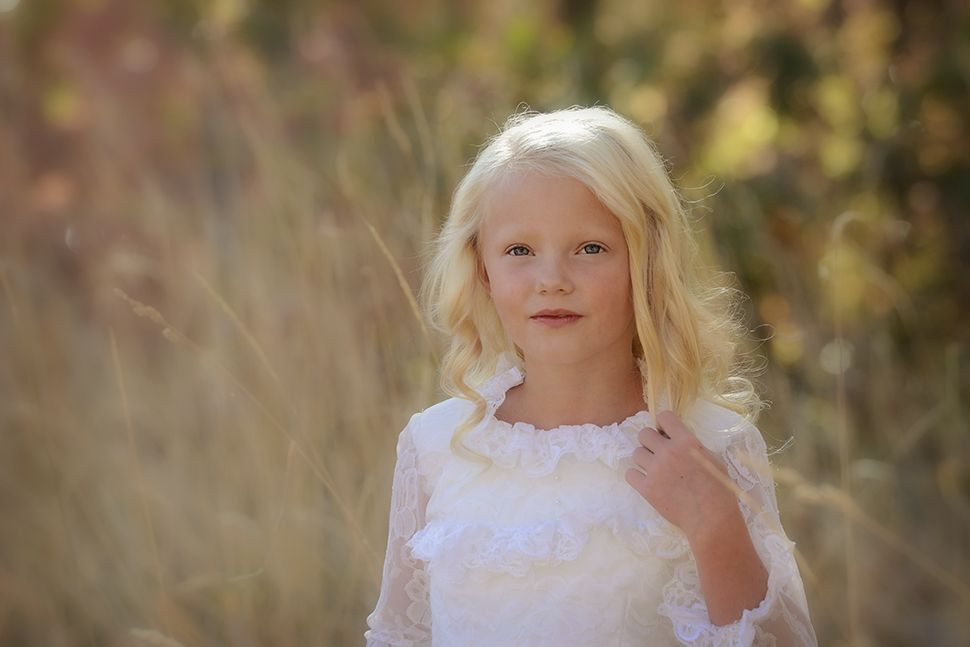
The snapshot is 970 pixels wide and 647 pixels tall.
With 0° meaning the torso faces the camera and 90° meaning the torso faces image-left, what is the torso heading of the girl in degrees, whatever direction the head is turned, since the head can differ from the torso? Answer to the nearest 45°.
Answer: approximately 0°
